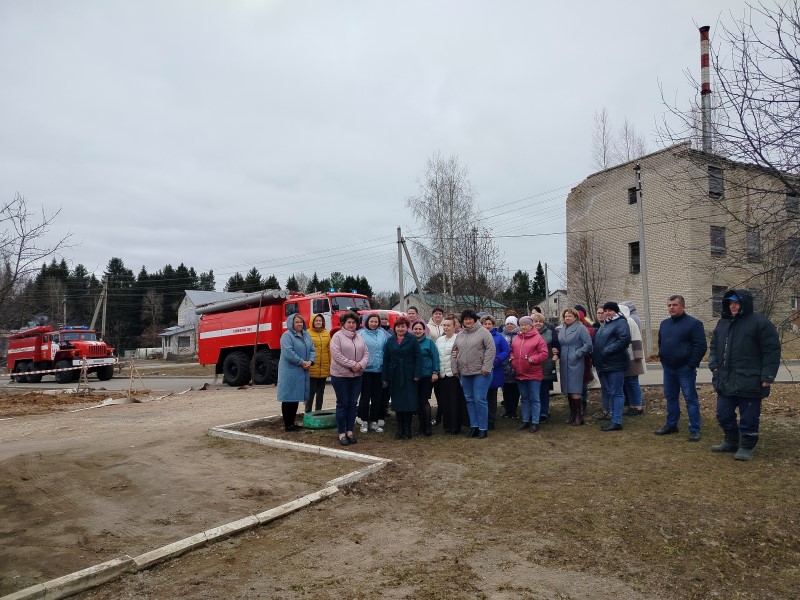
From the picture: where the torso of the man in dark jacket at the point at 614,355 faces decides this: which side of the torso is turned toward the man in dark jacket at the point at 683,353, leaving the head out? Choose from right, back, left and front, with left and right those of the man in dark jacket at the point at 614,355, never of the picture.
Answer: left

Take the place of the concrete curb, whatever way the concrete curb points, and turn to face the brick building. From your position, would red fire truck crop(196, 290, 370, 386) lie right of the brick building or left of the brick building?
left

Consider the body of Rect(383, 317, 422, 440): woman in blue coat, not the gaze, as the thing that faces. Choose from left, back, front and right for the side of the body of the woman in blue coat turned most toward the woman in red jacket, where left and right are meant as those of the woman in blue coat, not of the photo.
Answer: left

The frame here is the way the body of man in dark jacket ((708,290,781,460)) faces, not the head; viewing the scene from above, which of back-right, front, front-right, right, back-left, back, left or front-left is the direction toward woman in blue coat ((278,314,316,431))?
front-right

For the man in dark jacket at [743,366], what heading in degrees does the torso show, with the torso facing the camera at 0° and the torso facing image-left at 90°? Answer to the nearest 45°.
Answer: approximately 45°

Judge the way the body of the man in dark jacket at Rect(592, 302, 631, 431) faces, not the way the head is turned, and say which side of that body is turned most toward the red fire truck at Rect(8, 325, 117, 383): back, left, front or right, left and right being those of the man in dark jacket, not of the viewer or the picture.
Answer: right

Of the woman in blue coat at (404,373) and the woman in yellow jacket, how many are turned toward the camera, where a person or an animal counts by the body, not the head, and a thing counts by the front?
2

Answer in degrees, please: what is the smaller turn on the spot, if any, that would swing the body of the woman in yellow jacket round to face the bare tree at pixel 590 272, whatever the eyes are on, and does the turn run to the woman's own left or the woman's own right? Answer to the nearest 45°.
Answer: approximately 135° to the woman's own left

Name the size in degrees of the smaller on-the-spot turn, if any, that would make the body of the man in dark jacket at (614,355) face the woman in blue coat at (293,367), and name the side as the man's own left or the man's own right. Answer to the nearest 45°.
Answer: approximately 45° to the man's own right

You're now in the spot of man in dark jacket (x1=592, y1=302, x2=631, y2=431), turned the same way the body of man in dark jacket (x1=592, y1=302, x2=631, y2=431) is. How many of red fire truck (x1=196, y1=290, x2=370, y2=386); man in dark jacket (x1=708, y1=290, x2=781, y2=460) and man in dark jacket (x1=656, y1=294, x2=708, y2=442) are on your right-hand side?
1

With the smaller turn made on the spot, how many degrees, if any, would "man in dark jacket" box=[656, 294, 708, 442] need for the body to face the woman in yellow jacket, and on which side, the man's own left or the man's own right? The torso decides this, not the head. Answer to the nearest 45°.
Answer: approximately 45° to the man's own right

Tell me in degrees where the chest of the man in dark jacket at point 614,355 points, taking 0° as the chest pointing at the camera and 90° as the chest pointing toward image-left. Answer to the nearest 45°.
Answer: approximately 45°
